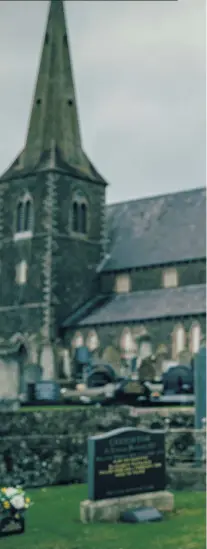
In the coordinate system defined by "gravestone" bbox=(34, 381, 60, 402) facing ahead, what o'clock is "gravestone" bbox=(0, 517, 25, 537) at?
"gravestone" bbox=(0, 517, 25, 537) is roughly at 12 o'clock from "gravestone" bbox=(34, 381, 60, 402).

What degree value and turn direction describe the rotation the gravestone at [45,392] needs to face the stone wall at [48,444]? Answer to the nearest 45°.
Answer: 0° — it already faces it

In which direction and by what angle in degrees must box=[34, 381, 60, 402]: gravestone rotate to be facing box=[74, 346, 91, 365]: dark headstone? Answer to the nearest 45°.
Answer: approximately 180°

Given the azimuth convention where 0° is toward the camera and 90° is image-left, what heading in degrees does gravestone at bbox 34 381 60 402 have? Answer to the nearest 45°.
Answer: approximately 0°

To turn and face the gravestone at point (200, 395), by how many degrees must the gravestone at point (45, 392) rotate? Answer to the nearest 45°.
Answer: approximately 45° to its left

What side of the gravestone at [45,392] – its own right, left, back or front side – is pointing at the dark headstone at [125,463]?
front

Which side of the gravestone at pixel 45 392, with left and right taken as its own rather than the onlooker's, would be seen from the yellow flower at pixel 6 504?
front

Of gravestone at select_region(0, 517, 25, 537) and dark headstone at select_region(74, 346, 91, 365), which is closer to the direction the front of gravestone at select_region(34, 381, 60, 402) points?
the gravestone

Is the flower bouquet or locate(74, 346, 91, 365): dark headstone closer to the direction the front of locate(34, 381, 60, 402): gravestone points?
the flower bouquet

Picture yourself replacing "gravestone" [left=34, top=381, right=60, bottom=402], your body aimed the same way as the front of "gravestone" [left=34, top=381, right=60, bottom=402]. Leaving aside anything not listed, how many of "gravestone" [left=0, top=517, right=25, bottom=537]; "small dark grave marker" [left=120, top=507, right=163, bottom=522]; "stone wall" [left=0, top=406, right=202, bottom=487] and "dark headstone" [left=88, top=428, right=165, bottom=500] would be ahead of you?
4

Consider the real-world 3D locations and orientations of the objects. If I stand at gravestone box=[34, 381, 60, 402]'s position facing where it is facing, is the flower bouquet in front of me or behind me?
in front
